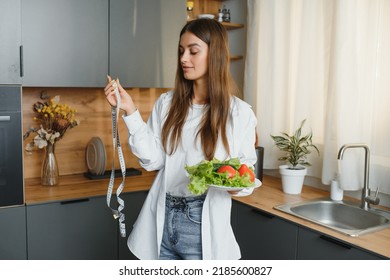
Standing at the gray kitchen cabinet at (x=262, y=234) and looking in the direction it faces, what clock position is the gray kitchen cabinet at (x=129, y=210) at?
the gray kitchen cabinet at (x=129, y=210) is roughly at 2 o'clock from the gray kitchen cabinet at (x=262, y=234).

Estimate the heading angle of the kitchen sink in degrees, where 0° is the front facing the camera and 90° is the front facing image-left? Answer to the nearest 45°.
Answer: approximately 45°

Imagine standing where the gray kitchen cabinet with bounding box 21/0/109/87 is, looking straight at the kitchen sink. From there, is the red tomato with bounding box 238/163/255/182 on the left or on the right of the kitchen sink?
right

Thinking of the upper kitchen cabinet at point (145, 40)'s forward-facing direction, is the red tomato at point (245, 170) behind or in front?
in front

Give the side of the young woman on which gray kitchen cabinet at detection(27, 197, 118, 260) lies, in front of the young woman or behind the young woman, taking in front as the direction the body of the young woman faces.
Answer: behind
